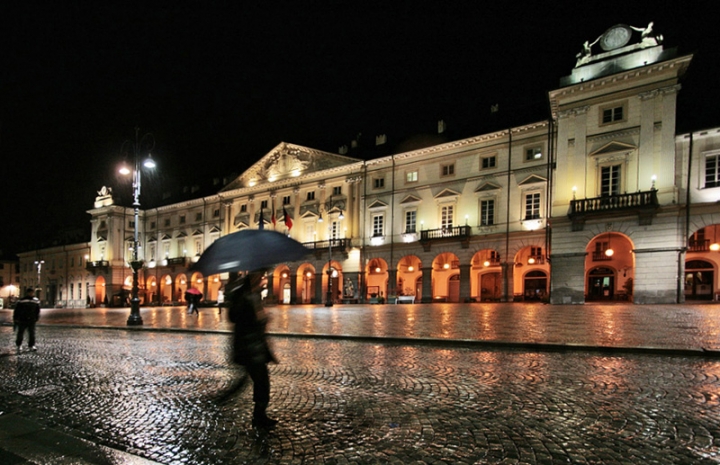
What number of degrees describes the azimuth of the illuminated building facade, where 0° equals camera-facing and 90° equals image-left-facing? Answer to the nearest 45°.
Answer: approximately 45°
